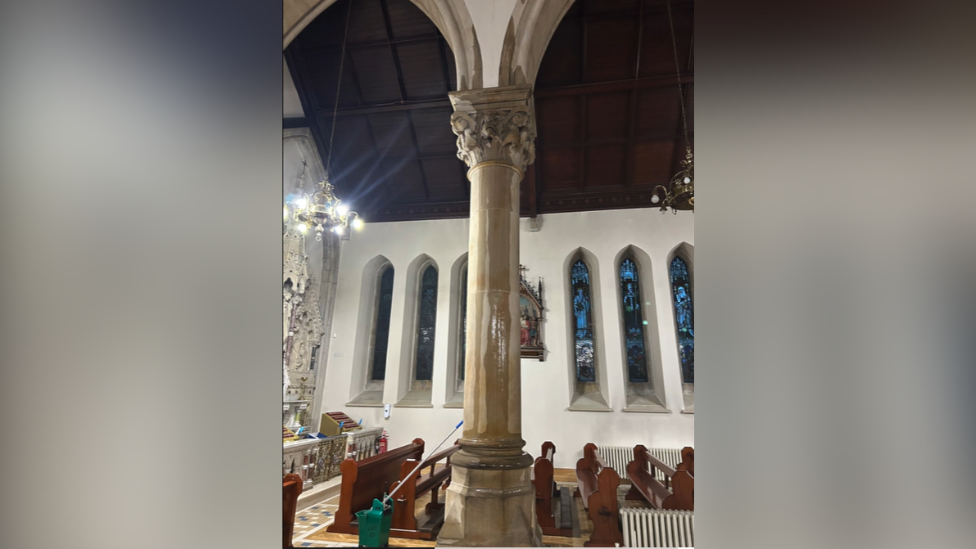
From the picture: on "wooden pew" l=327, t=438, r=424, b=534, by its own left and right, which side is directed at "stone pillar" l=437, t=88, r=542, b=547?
back

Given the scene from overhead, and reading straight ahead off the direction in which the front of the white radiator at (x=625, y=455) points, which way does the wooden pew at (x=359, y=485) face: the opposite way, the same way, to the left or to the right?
to the right

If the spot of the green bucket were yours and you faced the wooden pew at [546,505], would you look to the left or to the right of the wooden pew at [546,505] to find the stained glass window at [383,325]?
left

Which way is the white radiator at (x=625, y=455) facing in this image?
toward the camera

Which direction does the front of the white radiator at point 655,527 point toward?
toward the camera

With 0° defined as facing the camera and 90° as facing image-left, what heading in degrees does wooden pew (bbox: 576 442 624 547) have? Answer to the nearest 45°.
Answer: approximately 90°

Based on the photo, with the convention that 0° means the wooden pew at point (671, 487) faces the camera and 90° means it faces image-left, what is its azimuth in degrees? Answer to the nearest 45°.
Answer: approximately 45°

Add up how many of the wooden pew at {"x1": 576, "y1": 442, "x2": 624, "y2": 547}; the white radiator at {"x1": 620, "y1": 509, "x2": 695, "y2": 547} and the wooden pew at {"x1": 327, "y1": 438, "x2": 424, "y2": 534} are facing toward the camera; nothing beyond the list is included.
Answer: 1

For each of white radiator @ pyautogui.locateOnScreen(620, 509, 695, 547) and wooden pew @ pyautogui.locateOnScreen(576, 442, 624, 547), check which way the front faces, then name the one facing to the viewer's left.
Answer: the wooden pew

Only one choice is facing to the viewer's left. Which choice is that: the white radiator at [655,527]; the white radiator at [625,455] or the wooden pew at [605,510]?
the wooden pew

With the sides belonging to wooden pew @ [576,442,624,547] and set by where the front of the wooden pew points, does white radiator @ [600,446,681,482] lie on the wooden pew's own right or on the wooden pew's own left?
on the wooden pew's own right

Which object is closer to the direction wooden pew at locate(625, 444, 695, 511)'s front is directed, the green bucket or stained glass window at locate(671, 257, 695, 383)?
the green bucket

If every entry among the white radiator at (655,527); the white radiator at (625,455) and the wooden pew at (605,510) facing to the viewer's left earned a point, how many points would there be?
1

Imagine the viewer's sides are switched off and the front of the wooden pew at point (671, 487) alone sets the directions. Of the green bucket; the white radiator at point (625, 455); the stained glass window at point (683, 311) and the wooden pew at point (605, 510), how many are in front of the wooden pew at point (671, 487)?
2
